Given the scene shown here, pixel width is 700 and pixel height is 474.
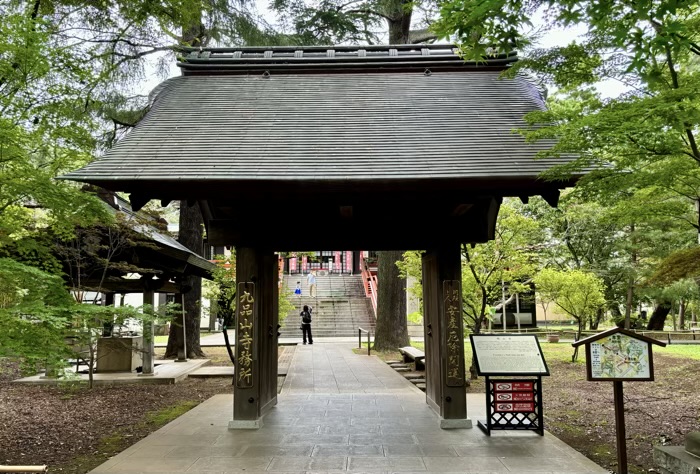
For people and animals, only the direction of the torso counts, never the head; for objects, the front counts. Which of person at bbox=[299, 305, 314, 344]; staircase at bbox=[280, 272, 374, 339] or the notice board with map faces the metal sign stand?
the staircase

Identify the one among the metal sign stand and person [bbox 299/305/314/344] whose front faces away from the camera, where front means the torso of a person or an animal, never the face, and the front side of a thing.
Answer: the person

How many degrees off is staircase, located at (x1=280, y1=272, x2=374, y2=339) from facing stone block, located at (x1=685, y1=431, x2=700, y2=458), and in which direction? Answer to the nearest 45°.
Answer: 0° — it already faces it

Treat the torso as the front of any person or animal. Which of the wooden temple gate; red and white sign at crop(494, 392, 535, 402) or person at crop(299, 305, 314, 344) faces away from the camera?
the person

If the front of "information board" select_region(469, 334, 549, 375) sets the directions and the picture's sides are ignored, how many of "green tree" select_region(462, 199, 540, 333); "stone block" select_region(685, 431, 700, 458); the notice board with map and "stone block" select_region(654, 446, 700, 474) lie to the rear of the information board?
1

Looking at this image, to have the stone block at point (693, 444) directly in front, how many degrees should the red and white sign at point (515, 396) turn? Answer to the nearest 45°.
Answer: approximately 45° to its left

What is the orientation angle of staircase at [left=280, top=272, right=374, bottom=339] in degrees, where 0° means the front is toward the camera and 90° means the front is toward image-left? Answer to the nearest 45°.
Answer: approximately 0°

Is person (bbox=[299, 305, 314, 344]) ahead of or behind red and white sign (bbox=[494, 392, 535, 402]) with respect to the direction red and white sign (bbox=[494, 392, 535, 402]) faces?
behind

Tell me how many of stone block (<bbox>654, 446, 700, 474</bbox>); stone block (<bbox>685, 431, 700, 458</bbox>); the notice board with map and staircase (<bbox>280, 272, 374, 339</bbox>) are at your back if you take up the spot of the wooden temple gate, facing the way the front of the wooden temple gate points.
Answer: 1

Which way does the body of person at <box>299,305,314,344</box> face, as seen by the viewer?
away from the camera

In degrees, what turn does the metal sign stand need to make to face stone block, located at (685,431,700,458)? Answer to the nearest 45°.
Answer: approximately 45° to its left

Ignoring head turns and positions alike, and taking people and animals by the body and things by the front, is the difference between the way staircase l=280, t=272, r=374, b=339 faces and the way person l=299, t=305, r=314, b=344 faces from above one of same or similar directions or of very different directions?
very different directions
